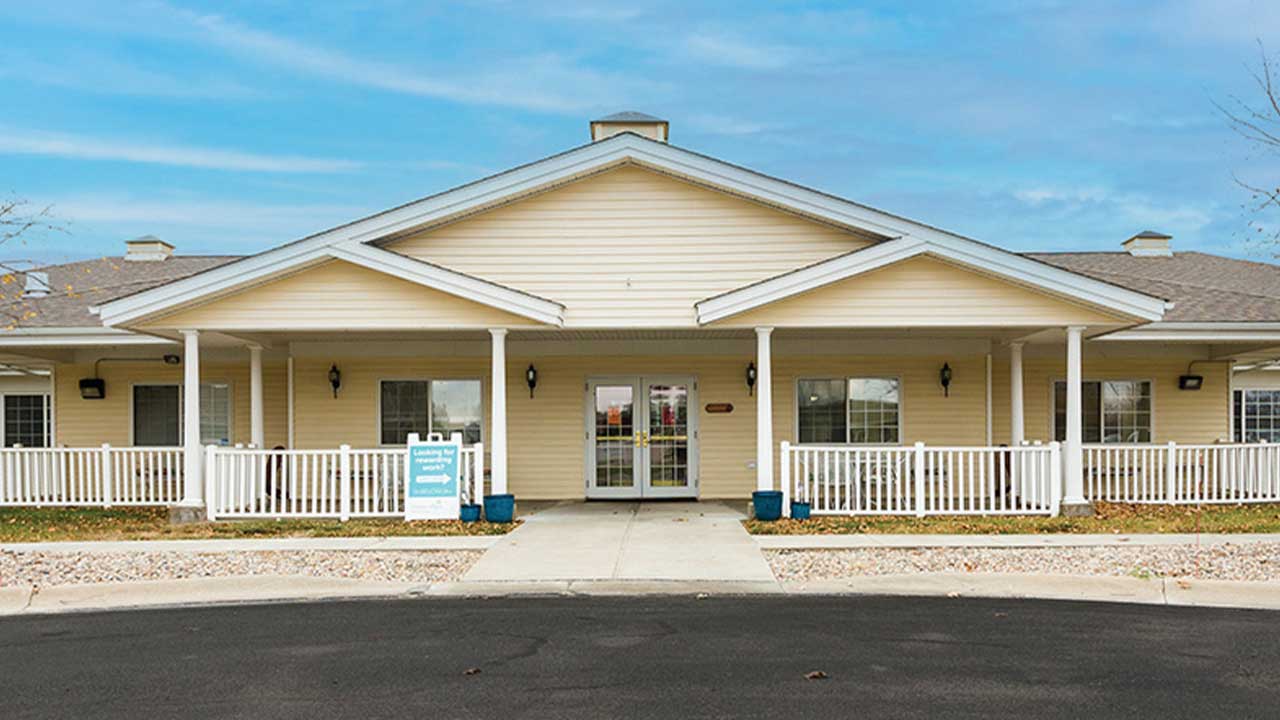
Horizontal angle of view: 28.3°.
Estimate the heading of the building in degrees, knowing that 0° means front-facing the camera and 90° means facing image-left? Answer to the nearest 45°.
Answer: approximately 0°
